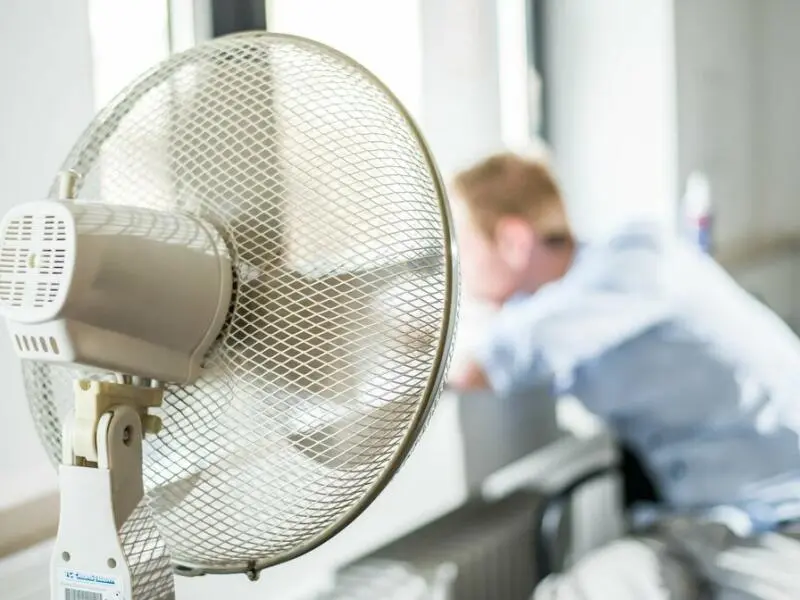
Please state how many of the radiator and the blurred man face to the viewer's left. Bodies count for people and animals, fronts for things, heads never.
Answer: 1

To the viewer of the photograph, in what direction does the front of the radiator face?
facing the viewer and to the right of the viewer

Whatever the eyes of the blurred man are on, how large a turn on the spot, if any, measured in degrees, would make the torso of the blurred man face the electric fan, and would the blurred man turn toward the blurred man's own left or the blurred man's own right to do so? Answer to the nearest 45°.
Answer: approximately 90° to the blurred man's own left

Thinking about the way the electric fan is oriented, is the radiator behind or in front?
in front

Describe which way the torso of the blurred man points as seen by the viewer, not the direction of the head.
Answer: to the viewer's left

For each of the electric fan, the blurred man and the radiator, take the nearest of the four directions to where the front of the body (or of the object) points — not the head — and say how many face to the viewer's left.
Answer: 1

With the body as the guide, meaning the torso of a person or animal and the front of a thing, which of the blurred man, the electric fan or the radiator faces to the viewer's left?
the blurred man

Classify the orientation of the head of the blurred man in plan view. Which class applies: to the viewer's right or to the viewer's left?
to the viewer's left

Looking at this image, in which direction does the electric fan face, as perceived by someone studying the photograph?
facing away from the viewer and to the right of the viewer

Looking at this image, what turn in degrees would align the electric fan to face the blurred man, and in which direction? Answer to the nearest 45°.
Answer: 0° — it already faces them

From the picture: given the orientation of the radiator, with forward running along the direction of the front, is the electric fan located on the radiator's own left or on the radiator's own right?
on the radiator's own right

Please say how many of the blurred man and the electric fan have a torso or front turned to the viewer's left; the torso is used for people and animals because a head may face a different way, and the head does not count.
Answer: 1
